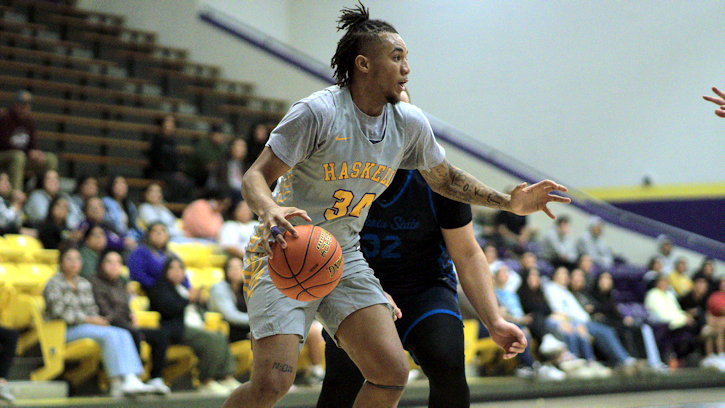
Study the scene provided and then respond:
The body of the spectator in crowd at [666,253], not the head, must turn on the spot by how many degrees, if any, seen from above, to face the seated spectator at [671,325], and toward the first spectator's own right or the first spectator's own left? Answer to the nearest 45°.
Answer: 0° — they already face them

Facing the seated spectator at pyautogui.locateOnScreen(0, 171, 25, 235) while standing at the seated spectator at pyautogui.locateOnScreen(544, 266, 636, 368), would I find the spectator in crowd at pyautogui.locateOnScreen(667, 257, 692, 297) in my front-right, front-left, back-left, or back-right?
back-right

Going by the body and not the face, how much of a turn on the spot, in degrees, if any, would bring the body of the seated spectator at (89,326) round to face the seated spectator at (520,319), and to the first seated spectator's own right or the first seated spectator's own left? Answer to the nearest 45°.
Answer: approximately 45° to the first seated spectator's own left

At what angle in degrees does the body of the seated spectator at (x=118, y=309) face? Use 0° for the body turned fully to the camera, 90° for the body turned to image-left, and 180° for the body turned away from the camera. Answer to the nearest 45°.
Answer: approximately 315°

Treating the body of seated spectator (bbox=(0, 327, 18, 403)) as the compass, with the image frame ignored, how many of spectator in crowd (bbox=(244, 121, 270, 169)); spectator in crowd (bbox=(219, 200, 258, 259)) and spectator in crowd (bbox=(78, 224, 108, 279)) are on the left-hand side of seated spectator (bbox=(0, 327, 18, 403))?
3

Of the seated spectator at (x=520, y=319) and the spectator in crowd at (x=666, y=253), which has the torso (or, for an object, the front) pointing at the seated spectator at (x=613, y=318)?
the spectator in crowd

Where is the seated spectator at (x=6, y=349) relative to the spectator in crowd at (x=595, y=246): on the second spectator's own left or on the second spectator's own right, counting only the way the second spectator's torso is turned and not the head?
on the second spectator's own right

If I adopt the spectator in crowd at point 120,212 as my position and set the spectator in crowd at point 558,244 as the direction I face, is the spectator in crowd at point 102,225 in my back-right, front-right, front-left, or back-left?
back-right

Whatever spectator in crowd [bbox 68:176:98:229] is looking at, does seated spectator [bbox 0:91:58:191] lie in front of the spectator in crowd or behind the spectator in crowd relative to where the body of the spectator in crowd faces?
behind
